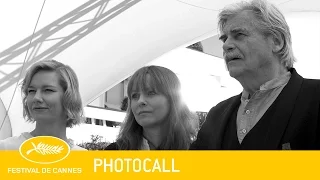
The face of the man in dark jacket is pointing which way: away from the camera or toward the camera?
toward the camera

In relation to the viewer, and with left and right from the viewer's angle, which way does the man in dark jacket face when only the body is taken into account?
facing the viewer and to the left of the viewer
